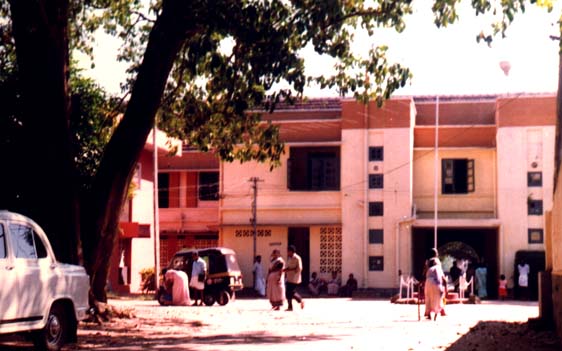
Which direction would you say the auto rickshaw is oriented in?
to the viewer's left

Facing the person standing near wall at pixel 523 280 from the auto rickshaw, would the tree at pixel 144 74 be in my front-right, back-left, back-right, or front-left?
back-right

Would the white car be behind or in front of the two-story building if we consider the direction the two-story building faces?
in front

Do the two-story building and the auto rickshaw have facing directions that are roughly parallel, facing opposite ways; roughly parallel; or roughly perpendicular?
roughly perpendicular

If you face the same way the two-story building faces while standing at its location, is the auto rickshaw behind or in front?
in front

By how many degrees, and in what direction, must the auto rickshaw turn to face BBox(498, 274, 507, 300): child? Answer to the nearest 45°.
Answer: approximately 135° to its right

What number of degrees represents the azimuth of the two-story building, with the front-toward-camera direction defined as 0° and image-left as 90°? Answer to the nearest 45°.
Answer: approximately 0°

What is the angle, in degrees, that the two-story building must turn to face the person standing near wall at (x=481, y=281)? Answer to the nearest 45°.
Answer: approximately 45° to its left
